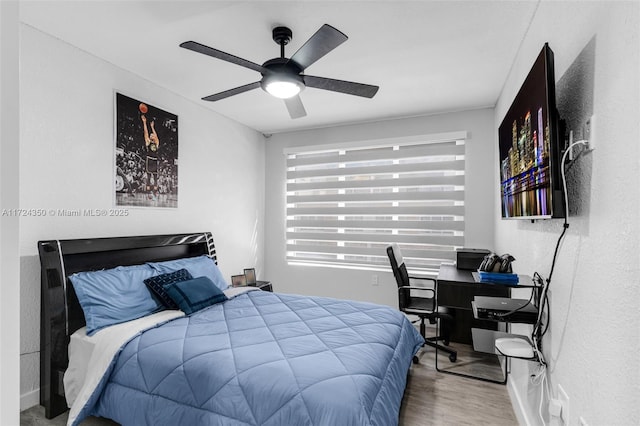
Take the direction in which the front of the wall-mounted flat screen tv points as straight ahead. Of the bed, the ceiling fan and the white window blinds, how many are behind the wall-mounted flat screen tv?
0

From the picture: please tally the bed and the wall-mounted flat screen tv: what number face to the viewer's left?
1

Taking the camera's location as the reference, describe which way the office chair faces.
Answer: facing to the right of the viewer

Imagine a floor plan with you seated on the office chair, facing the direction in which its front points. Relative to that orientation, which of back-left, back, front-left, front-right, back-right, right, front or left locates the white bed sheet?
back-right

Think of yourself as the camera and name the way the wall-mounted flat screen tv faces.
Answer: facing to the left of the viewer

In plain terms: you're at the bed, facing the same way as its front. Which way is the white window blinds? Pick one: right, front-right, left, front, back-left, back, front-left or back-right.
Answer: left

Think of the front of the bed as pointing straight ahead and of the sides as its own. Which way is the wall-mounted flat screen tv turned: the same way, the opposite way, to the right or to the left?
the opposite way

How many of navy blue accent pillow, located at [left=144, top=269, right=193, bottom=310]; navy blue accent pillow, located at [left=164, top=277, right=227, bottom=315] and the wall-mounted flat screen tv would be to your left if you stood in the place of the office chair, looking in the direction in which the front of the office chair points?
0

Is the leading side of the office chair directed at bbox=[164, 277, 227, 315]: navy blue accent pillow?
no

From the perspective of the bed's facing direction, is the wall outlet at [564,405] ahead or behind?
ahead

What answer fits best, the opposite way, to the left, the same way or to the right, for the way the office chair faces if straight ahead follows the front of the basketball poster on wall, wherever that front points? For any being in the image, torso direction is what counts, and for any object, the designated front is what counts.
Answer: the same way

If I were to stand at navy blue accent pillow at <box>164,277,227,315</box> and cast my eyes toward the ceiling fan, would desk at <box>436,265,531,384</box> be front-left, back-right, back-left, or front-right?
front-left

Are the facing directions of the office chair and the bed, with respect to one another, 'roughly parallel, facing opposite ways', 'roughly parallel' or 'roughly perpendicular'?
roughly parallel

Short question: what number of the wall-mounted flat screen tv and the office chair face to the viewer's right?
1

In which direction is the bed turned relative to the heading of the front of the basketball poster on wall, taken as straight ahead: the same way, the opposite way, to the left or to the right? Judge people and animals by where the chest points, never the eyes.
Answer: the same way

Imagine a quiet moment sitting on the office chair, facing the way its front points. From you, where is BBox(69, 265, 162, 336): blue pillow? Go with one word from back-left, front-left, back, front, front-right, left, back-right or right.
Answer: back-right

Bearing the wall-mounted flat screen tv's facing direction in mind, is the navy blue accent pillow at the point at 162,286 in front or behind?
in front

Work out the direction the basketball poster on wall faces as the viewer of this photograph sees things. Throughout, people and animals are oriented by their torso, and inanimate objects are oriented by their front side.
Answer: facing the viewer and to the right of the viewer

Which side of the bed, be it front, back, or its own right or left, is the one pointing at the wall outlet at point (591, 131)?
front
